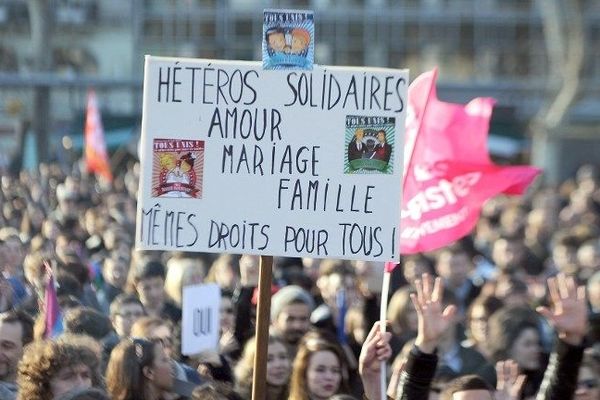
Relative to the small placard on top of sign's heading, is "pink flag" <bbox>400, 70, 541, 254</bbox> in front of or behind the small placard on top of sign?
behind

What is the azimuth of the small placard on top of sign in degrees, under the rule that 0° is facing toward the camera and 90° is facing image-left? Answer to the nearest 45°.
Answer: approximately 0°

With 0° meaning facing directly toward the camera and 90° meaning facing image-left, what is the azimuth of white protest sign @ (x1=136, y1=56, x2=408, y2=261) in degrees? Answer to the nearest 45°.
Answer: approximately 0°
